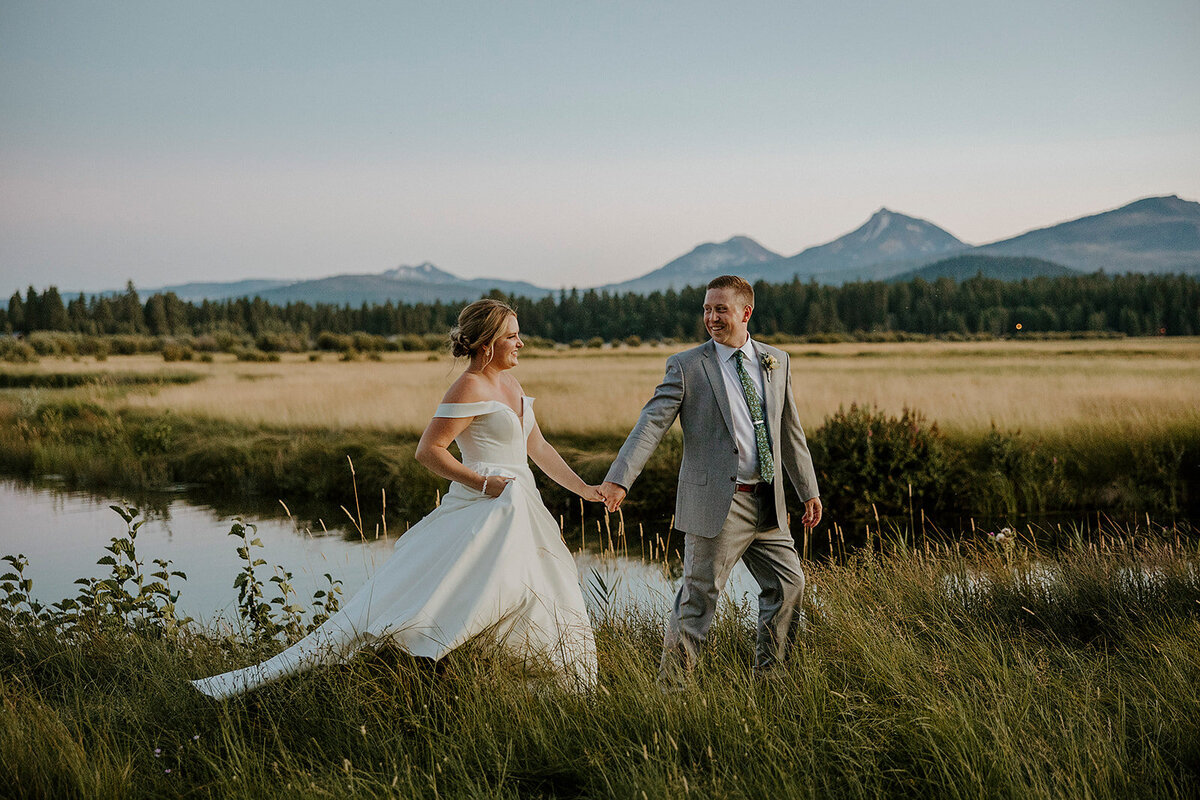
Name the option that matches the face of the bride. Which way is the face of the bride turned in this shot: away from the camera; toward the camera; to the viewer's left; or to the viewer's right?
to the viewer's right

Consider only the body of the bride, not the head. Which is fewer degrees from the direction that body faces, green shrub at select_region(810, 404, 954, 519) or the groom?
the groom

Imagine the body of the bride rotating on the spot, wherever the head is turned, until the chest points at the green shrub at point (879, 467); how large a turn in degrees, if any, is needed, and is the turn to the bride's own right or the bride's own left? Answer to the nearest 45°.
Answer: approximately 90° to the bride's own left

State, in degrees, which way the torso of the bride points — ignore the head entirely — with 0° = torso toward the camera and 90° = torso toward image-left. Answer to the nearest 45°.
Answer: approximately 315°

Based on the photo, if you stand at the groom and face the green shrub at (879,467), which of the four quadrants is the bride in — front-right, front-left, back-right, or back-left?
back-left

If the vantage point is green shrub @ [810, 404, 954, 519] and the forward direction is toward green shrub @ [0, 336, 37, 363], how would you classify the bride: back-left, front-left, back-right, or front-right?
back-left

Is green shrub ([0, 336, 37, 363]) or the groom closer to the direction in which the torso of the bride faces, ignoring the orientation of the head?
the groom

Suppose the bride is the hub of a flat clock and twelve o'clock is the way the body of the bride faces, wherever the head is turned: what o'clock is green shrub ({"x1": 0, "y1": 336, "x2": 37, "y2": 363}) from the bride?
The green shrub is roughly at 7 o'clock from the bride.
